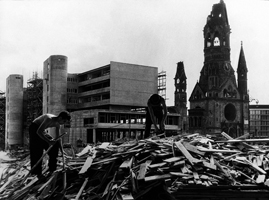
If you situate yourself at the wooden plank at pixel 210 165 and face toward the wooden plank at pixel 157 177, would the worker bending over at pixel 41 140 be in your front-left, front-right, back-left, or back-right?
front-right

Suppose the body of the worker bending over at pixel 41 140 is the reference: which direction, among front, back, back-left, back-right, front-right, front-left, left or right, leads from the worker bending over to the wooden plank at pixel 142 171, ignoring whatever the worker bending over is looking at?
front-right

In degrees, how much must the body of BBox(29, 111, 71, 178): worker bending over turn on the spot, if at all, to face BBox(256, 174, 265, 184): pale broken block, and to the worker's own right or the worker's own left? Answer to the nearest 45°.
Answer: approximately 45° to the worker's own right

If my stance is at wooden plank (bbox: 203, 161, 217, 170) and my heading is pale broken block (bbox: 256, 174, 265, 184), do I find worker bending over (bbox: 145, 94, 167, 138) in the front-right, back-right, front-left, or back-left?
back-left

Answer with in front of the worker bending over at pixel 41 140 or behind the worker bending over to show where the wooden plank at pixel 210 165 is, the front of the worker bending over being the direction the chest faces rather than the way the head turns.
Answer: in front

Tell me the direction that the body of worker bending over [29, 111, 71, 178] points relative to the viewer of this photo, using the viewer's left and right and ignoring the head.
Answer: facing to the right of the viewer

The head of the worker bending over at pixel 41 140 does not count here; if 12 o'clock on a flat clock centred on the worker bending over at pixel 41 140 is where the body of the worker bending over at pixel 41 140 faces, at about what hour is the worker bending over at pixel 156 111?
the worker bending over at pixel 156 111 is roughly at 11 o'clock from the worker bending over at pixel 41 140.
